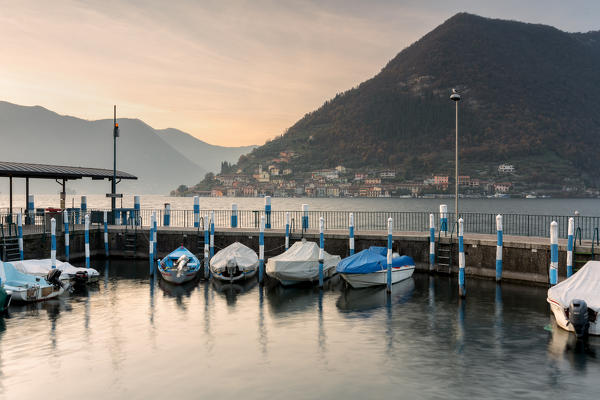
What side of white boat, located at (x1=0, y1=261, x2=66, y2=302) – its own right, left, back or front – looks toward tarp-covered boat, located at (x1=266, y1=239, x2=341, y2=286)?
back

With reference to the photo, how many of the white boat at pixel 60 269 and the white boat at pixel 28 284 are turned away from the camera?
0

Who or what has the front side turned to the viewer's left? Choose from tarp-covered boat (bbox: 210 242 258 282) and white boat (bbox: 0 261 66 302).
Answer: the white boat

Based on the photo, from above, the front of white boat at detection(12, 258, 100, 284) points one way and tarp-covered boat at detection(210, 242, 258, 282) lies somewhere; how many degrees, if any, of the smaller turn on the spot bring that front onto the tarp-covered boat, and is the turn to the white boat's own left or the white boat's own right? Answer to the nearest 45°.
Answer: approximately 180°

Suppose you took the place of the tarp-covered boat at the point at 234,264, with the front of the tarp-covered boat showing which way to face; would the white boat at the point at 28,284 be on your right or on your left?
on your left

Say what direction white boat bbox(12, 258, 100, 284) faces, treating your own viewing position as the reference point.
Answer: facing to the left of the viewer

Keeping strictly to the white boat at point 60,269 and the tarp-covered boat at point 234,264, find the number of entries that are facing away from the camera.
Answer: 1

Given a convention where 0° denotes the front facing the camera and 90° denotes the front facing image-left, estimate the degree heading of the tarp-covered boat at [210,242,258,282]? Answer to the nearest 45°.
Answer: approximately 180°

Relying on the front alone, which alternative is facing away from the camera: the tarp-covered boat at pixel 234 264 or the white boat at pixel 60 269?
the tarp-covered boat

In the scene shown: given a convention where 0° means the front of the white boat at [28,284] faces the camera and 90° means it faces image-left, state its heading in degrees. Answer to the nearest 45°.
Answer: approximately 90°

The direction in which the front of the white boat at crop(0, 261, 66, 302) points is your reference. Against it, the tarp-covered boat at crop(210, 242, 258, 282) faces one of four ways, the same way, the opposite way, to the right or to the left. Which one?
to the right

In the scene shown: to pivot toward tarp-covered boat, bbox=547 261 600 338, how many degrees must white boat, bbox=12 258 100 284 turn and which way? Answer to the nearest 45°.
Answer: approximately 135° to its left

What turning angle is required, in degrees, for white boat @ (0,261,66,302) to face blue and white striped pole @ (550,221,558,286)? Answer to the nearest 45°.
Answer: approximately 135° to its left

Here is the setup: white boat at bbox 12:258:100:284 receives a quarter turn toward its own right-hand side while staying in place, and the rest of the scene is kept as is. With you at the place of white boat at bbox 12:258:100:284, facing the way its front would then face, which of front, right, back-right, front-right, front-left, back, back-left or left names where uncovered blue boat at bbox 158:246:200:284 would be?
right
